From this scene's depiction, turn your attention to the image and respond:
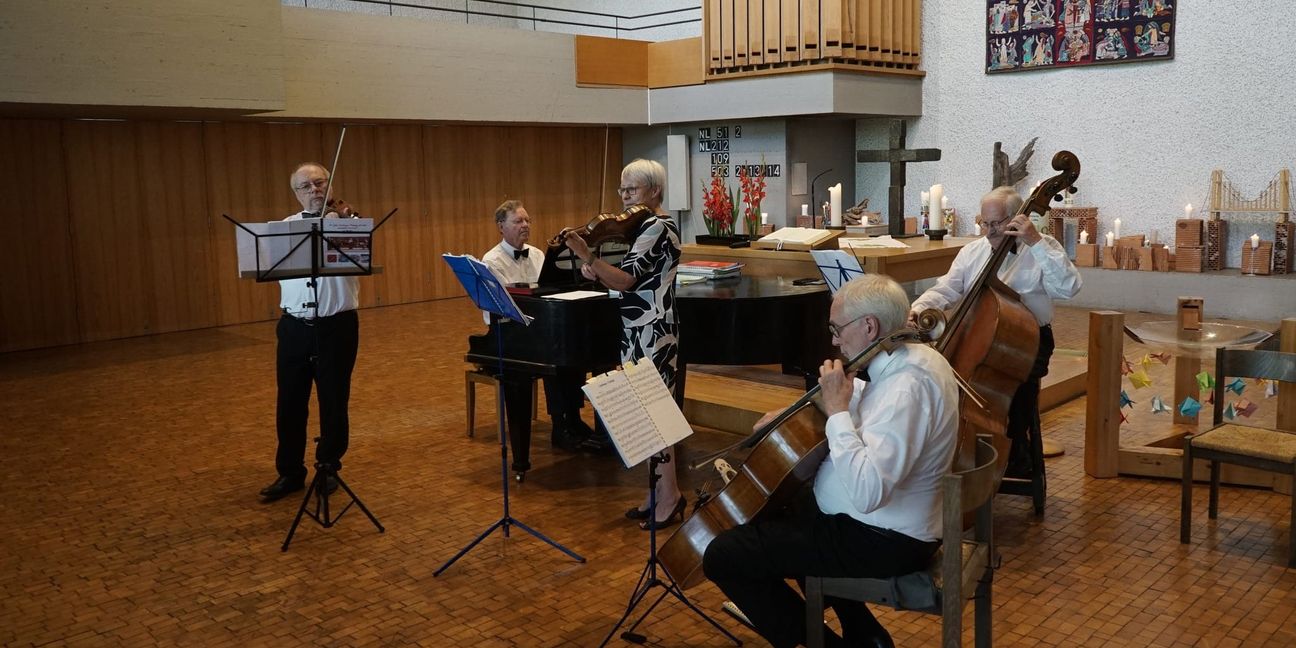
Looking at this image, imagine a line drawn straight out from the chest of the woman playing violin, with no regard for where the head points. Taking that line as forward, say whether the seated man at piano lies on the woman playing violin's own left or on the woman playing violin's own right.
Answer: on the woman playing violin's own right

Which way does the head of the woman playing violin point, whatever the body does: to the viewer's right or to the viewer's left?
to the viewer's left

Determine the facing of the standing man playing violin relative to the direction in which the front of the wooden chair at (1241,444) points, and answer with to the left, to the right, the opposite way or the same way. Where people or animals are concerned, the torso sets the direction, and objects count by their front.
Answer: to the left

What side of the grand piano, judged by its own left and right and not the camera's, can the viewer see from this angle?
left

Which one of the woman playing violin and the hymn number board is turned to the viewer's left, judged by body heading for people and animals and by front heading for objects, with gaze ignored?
the woman playing violin

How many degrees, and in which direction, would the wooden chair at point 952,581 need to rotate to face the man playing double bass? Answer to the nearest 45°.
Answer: approximately 90° to its right

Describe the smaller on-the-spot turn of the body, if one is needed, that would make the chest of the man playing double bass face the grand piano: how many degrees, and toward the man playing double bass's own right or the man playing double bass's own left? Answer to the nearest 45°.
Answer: approximately 45° to the man playing double bass's own right

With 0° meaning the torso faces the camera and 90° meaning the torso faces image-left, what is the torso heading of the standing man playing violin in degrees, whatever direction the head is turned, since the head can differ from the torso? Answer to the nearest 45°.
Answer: approximately 0°

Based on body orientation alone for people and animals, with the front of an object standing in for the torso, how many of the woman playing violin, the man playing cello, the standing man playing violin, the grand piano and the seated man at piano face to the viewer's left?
3

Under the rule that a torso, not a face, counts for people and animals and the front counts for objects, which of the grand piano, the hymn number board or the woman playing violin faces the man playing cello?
the hymn number board

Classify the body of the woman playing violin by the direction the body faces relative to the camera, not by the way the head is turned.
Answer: to the viewer's left
